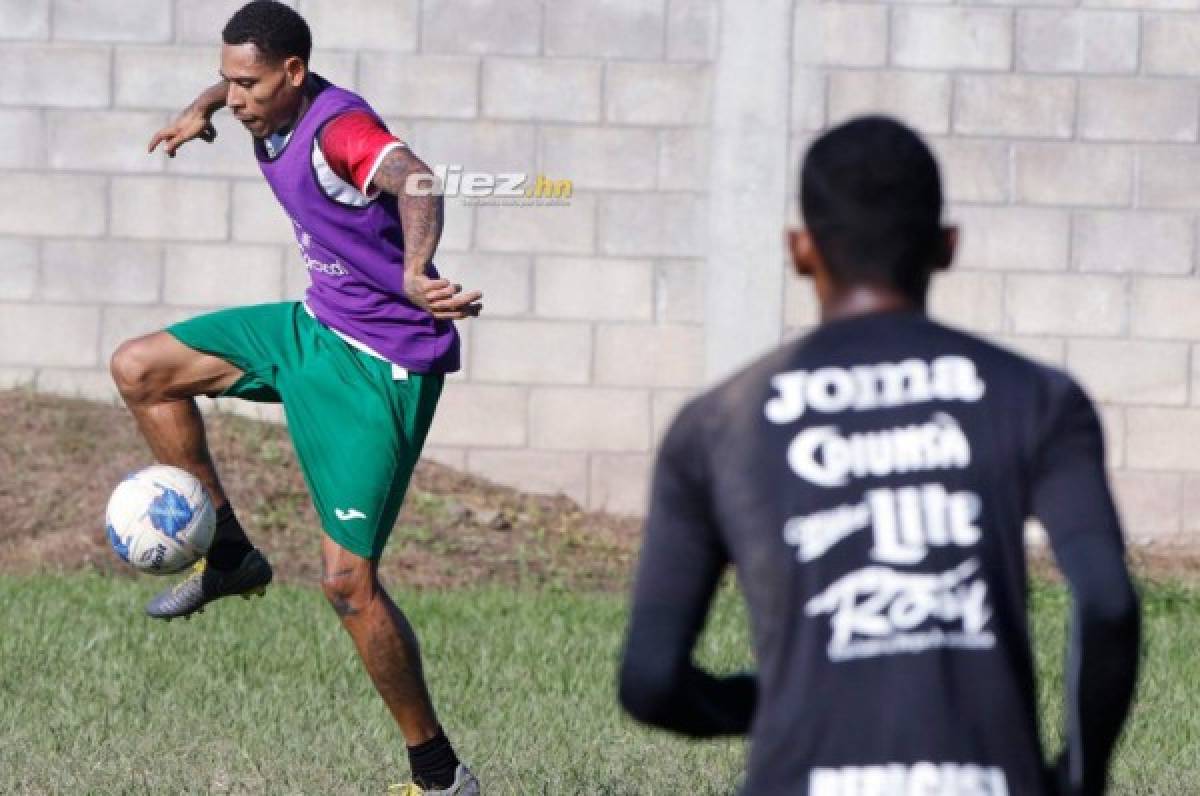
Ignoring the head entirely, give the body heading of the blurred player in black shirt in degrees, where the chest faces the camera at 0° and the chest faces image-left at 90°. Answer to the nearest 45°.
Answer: approximately 180°

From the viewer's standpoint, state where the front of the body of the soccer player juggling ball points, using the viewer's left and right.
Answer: facing the viewer and to the left of the viewer

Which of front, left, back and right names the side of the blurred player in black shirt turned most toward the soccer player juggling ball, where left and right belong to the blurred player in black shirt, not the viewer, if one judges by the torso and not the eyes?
front

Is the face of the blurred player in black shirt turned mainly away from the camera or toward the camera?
away from the camera

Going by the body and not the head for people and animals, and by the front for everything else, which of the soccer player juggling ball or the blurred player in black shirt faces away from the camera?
the blurred player in black shirt

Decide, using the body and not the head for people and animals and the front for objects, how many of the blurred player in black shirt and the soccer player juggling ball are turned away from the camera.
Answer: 1

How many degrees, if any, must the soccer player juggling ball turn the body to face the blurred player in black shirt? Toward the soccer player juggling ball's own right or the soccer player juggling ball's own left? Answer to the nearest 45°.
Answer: approximately 45° to the soccer player juggling ball's own left
